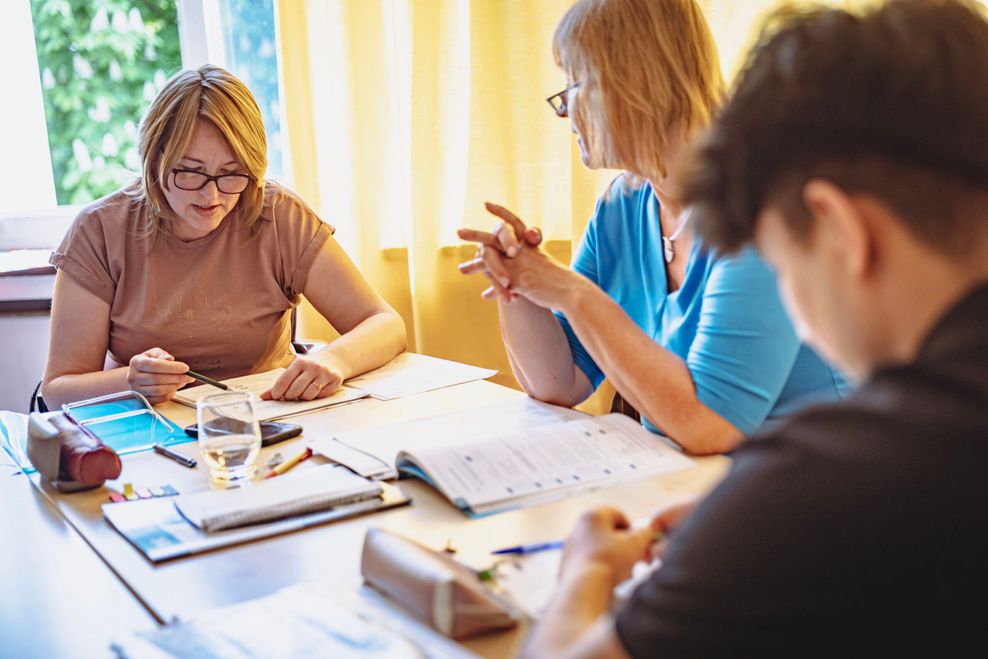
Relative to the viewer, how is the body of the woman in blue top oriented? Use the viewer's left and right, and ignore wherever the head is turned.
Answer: facing the viewer and to the left of the viewer

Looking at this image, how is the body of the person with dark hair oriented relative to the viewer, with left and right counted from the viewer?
facing away from the viewer and to the left of the viewer

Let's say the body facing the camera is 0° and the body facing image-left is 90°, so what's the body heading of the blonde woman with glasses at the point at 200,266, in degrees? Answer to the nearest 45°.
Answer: approximately 0°

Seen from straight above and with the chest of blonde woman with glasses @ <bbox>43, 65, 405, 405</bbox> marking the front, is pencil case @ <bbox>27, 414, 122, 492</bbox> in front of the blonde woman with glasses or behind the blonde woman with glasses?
in front

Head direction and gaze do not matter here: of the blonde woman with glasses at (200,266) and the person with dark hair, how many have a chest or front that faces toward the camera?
1

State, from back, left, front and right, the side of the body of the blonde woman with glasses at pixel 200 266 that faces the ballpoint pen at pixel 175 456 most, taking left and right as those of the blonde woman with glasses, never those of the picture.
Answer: front

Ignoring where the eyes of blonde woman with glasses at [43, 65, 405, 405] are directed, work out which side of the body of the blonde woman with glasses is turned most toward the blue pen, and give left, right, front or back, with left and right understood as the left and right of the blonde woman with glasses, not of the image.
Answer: front

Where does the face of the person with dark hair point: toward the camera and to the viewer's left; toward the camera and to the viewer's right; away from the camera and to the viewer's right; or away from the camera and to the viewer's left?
away from the camera and to the viewer's left

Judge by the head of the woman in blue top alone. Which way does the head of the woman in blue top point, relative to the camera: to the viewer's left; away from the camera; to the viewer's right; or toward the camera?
to the viewer's left
